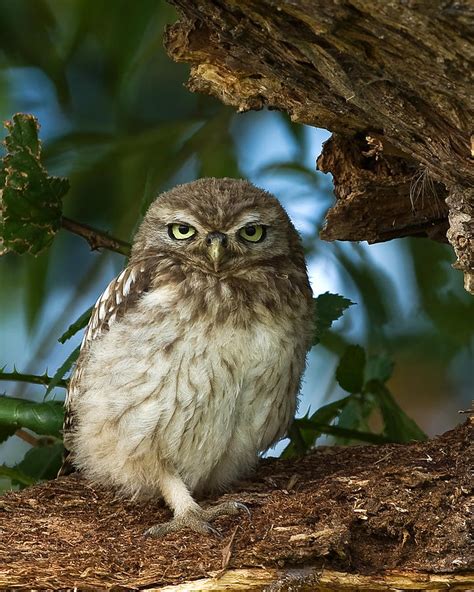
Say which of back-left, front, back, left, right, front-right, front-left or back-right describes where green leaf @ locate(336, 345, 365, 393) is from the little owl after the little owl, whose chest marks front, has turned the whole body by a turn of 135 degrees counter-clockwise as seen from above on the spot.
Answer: front

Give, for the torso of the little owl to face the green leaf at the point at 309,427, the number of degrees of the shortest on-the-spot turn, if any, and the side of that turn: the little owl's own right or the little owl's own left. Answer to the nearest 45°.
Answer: approximately 135° to the little owl's own left

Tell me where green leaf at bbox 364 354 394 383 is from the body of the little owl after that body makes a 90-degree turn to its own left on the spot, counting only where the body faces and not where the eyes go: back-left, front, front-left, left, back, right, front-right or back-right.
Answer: front-left

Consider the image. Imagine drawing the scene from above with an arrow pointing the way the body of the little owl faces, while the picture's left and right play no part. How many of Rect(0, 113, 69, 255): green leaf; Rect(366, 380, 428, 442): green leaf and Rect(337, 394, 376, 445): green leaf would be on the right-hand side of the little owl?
1

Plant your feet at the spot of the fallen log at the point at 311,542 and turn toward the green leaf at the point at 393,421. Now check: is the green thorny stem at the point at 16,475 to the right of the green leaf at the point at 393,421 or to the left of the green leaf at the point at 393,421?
left

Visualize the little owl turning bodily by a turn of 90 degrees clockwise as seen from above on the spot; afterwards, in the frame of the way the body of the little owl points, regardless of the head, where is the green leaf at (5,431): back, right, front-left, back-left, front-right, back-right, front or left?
front-right

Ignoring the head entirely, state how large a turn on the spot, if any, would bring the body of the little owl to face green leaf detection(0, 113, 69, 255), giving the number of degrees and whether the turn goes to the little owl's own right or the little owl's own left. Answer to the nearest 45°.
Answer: approximately 90° to the little owl's own right

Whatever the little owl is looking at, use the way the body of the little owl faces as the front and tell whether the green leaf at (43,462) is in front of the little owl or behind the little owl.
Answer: behind

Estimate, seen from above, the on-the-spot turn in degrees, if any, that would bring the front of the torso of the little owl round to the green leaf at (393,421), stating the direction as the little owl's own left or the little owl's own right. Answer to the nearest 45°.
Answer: approximately 135° to the little owl's own left

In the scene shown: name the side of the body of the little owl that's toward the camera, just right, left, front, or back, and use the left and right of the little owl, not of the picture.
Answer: front
